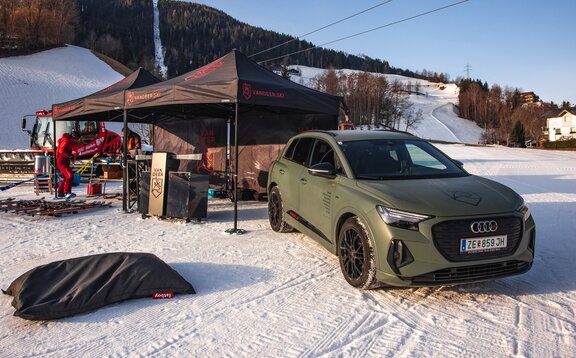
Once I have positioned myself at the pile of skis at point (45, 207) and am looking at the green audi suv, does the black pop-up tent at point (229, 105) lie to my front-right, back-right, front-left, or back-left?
front-left

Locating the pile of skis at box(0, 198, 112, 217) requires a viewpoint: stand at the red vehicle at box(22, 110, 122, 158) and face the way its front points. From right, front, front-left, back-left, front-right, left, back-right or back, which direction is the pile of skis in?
front-left

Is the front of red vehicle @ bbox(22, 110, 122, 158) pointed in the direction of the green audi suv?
no

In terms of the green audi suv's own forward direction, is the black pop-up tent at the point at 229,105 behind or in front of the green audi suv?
behind

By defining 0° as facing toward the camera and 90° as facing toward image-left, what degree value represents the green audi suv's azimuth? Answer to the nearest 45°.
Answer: approximately 315°

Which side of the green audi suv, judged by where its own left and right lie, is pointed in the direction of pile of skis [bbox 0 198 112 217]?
back

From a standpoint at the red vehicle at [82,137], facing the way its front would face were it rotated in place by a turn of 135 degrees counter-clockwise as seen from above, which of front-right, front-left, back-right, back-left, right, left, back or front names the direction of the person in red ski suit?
right

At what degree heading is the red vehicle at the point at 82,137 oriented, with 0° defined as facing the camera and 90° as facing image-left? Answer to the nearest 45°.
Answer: approximately 45°

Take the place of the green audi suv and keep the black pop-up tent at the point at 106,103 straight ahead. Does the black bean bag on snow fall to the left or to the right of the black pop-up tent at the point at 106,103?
left

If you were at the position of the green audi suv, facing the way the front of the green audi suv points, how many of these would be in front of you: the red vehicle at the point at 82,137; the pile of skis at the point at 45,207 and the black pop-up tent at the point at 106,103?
0

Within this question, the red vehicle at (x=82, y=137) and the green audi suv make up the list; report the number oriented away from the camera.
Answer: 0

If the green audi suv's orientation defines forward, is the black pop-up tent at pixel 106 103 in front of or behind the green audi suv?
behind

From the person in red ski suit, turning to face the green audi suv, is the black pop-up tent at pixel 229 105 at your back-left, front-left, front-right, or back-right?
front-left
